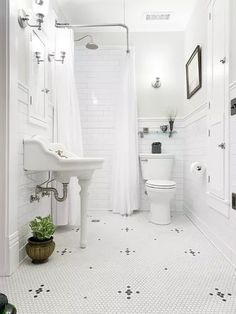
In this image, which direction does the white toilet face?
toward the camera

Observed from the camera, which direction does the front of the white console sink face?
facing to the right of the viewer

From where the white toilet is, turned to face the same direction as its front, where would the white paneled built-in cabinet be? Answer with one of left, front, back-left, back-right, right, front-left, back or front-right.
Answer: front-left

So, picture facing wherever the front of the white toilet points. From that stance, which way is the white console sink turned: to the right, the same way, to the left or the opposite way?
to the left

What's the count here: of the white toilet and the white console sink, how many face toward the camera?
1

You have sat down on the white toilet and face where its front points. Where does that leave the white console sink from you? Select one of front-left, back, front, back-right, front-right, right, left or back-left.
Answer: front-right

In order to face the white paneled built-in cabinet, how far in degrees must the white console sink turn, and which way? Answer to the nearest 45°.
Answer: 0° — it already faces it

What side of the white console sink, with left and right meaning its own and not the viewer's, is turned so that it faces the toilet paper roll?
front

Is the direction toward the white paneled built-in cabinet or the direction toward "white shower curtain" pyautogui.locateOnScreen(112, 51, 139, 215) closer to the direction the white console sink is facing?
the white paneled built-in cabinet

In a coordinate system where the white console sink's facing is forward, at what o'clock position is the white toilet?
The white toilet is roughly at 11 o'clock from the white console sink.

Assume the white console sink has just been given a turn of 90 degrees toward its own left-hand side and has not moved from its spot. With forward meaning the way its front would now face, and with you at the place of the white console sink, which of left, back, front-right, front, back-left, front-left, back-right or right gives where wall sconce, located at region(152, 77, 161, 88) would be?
front-right
